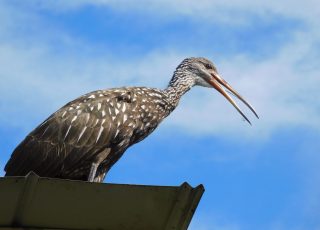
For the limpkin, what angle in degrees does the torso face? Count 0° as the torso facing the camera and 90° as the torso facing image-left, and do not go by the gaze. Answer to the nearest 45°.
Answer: approximately 270°
